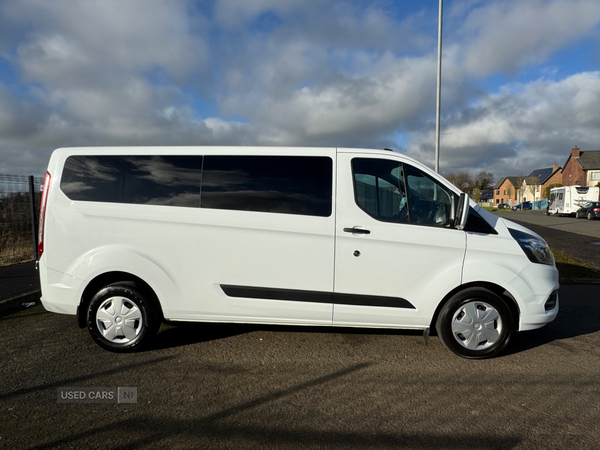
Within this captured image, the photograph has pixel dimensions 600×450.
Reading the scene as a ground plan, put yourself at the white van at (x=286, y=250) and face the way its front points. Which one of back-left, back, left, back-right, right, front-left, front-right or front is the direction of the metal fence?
back-left

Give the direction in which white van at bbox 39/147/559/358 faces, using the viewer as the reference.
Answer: facing to the right of the viewer

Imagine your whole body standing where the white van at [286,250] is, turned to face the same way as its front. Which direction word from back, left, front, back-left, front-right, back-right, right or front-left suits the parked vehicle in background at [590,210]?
front-left

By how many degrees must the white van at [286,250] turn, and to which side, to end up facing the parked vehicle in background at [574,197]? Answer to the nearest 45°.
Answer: approximately 45° to its left

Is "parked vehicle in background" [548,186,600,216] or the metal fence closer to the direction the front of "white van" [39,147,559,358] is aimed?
the parked vehicle in background

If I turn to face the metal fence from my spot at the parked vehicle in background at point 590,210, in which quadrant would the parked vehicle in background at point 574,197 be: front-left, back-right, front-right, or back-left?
back-right
